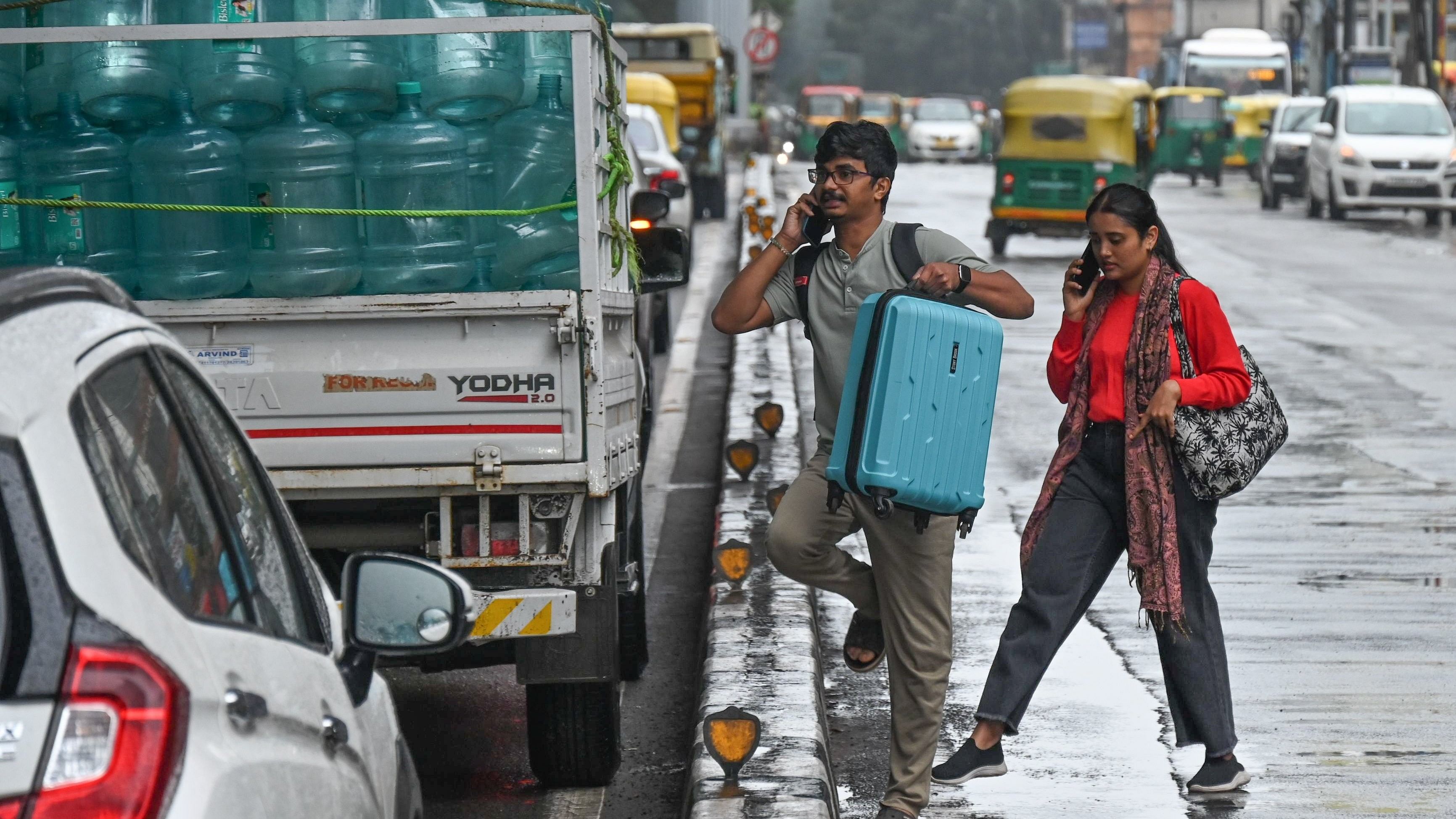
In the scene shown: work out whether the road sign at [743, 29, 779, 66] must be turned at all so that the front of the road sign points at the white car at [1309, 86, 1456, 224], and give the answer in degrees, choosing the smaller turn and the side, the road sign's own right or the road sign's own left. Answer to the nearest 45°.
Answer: approximately 45° to the road sign's own left

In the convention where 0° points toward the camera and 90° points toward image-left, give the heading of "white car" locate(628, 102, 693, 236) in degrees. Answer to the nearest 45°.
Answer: approximately 180°

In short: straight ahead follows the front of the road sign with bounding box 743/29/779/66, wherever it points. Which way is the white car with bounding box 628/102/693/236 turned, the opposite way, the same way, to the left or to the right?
the opposite way

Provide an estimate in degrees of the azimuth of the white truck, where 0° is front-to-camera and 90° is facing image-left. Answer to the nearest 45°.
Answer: approximately 180°

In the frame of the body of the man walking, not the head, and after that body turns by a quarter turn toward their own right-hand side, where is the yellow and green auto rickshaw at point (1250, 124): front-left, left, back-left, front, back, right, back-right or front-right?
front-right

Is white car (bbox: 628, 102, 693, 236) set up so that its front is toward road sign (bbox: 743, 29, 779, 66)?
yes

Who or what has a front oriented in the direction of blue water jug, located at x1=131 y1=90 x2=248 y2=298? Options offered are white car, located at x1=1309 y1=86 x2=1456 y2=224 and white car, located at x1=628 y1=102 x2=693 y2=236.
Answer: white car, located at x1=1309 y1=86 x2=1456 y2=224

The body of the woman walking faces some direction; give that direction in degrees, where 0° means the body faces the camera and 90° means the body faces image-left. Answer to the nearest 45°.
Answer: approximately 45°

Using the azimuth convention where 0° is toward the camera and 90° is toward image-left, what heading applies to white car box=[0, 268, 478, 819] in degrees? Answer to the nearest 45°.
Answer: approximately 225°

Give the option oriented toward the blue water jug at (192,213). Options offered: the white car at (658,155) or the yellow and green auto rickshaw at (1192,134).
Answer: the yellow and green auto rickshaw
